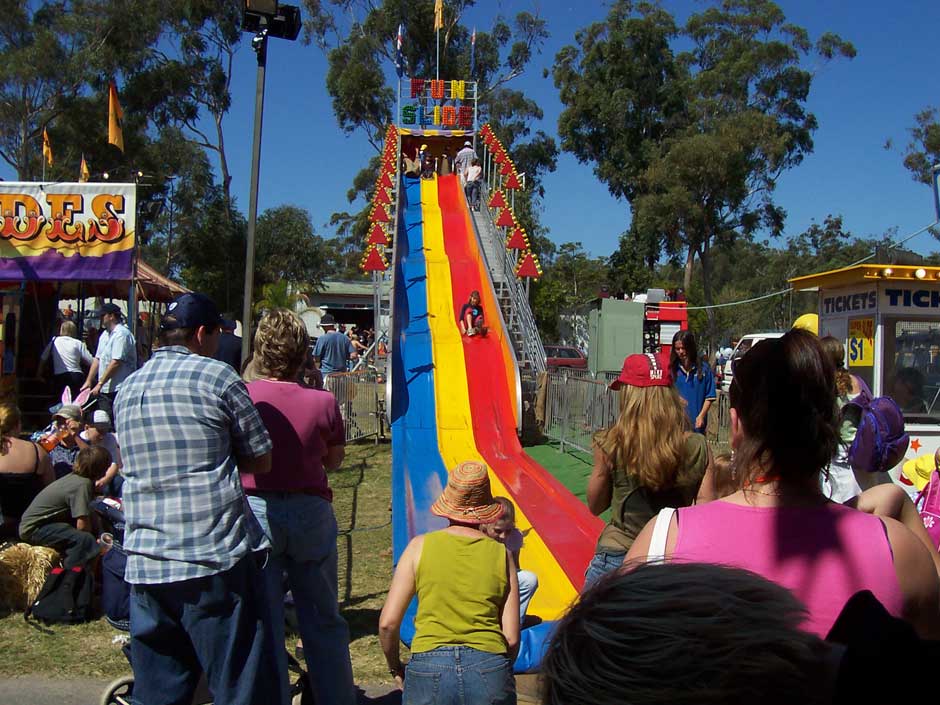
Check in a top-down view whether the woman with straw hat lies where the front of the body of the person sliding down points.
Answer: yes

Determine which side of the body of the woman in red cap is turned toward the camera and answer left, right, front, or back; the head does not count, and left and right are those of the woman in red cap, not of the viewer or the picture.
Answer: back

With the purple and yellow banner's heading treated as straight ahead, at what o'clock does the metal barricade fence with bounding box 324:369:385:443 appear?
The metal barricade fence is roughly at 9 o'clock from the purple and yellow banner.

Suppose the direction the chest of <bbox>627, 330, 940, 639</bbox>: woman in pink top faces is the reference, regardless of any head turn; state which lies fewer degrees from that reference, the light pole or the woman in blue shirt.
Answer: the woman in blue shirt

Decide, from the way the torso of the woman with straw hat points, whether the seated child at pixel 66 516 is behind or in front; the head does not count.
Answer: in front

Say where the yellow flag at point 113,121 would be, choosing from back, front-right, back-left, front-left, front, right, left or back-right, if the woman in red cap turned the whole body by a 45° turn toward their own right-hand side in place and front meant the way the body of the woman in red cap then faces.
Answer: left

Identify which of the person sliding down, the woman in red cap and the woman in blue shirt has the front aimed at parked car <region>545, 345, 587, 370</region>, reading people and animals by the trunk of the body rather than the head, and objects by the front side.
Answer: the woman in red cap

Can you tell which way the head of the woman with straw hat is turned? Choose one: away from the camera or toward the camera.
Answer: away from the camera

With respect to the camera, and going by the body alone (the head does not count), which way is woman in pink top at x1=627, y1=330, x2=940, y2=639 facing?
away from the camera

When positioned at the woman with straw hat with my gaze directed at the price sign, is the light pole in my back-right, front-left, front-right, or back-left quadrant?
front-left

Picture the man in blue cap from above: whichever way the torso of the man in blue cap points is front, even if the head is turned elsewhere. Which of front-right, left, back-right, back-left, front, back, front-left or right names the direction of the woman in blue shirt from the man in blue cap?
front

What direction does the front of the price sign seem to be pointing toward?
toward the camera
